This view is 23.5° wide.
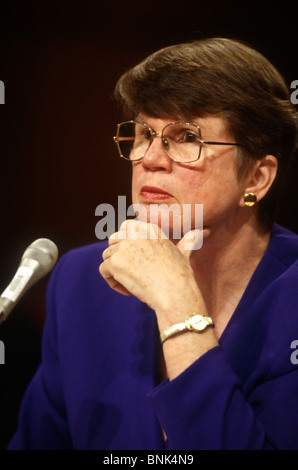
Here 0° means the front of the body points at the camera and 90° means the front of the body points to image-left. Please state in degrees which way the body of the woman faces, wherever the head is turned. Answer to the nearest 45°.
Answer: approximately 45°

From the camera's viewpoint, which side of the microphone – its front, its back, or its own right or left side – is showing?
right

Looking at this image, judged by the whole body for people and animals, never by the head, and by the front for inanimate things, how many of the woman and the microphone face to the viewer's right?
1
